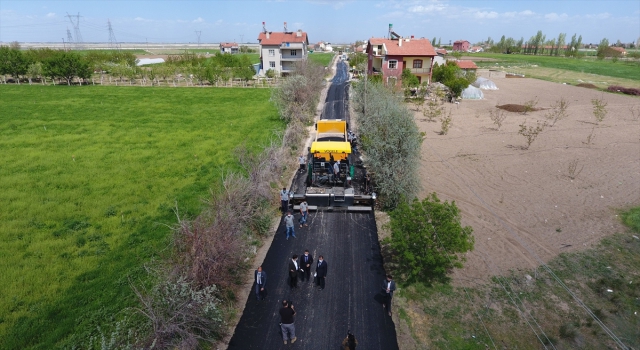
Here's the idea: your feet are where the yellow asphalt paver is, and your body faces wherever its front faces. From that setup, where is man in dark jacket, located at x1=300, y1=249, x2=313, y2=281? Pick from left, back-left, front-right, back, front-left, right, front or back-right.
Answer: back

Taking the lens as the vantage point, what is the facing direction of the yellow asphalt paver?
facing away from the viewer

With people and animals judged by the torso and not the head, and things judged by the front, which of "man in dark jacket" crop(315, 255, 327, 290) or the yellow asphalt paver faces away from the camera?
the yellow asphalt paver

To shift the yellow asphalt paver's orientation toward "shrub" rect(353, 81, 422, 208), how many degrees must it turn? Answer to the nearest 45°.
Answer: approximately 90° to its right
